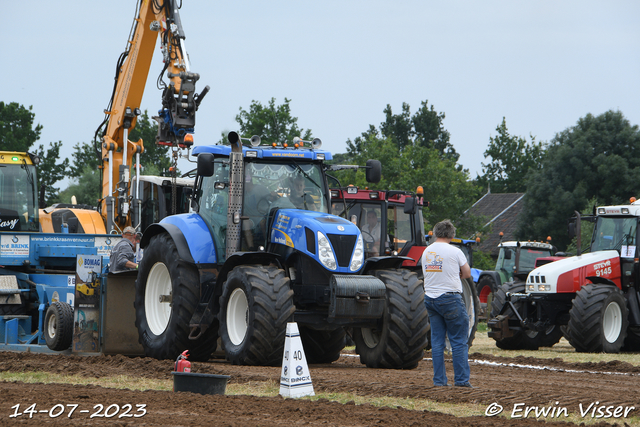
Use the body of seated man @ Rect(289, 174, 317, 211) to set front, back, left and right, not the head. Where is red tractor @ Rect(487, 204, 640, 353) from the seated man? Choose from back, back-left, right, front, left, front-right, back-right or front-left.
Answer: left

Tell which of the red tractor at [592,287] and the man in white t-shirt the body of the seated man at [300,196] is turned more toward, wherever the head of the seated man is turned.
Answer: the man in white t-shirt

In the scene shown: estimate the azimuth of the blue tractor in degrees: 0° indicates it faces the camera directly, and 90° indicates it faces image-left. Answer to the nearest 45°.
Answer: approximately 315°

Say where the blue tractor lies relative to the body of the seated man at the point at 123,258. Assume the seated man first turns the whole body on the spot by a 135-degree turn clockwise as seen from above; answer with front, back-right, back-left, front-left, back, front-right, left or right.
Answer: left

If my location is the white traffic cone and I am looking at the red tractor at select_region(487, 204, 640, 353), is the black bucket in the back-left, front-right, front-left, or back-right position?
back-left

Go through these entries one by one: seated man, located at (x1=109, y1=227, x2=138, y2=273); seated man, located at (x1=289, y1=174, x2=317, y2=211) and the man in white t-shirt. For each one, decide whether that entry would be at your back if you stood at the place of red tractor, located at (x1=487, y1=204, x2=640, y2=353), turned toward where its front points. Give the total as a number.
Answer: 0

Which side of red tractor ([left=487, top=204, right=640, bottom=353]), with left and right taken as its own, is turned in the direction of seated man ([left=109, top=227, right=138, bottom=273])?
front

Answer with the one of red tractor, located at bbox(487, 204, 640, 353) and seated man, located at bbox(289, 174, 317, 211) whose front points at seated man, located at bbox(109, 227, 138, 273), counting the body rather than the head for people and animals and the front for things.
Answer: the red tractor

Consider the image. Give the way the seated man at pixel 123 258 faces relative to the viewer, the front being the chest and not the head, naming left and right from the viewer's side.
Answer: facing to the right of the viewer

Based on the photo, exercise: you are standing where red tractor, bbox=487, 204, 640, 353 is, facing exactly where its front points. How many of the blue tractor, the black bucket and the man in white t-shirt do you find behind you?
0

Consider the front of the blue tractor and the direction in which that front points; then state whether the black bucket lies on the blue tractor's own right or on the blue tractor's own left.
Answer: on the blue tractor's own right

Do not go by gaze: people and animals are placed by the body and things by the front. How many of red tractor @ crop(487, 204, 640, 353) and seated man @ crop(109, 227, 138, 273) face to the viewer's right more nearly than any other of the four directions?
1

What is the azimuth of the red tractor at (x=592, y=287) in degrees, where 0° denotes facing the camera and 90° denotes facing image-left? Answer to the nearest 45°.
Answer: approximately 45°

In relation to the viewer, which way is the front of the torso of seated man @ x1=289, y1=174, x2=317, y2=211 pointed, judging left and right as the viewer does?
facing the viewer and to the right of the viewer

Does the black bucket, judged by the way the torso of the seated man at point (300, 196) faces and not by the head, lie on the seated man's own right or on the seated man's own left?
on the seated man's own right

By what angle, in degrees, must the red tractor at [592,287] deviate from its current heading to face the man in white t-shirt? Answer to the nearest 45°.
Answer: approximately 45° to its left

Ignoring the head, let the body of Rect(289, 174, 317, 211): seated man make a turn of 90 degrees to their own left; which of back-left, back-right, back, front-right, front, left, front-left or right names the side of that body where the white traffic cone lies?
back-right
